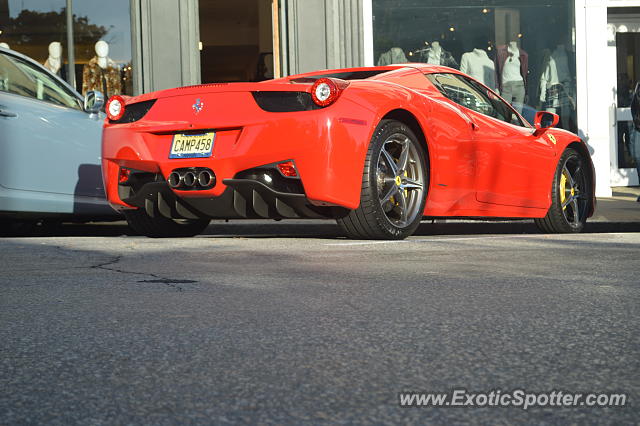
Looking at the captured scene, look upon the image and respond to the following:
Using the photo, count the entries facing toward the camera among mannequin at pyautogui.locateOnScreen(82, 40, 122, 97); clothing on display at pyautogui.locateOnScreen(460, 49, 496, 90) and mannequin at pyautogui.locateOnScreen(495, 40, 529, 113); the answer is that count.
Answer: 3

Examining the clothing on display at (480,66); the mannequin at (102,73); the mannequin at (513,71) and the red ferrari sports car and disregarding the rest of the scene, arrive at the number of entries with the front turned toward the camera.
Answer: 3

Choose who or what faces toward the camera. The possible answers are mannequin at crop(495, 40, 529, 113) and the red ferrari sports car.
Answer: the mannequin

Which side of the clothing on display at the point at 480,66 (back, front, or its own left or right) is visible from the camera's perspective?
front

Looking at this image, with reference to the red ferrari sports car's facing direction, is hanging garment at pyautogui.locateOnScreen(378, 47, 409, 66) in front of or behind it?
in front

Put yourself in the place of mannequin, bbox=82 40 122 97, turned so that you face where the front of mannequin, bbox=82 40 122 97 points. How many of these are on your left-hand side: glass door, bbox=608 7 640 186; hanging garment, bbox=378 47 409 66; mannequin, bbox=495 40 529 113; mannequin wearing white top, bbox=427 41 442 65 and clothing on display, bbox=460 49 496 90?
5

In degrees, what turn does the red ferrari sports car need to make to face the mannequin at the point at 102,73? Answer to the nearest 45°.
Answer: approximately 45° to its left

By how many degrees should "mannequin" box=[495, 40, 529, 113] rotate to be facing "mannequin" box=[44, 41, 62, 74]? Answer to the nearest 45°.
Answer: approximately 90° to its right

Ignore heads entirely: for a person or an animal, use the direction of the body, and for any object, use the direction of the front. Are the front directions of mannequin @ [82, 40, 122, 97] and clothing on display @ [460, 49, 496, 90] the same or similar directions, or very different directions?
same or similar directions

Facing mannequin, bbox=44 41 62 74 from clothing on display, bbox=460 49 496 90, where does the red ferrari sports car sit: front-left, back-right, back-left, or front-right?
front-left

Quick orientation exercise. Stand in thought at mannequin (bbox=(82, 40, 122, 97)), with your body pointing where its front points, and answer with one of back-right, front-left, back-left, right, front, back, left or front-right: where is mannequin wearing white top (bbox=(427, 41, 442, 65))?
left

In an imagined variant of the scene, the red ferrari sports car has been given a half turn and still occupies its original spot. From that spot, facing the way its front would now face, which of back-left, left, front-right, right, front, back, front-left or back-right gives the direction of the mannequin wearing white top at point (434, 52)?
back-right

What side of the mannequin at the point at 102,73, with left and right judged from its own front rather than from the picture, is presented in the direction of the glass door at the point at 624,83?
left

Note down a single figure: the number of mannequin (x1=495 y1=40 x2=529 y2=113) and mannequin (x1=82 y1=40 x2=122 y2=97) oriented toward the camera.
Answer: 2

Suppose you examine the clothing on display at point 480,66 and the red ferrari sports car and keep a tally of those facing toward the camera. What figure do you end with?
1
